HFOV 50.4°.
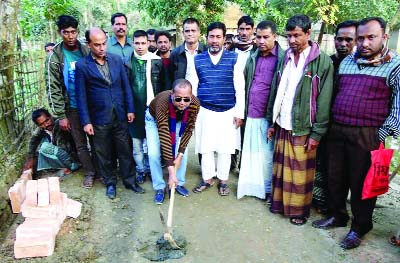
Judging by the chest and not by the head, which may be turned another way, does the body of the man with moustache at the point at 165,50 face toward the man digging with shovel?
yes

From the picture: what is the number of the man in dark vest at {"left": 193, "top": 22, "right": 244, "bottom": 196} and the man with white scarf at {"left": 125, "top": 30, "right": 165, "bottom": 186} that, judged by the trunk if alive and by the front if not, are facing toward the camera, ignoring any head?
2

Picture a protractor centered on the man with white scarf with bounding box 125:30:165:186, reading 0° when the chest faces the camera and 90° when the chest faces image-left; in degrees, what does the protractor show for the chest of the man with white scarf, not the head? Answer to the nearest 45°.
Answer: approximately 0°
